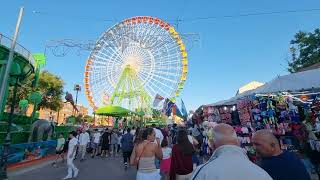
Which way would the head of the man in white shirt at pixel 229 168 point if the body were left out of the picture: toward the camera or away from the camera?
away from the camera

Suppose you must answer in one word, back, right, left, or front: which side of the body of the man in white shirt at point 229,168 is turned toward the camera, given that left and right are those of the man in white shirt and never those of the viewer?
back

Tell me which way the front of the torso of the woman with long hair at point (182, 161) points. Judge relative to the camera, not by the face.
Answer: away from the camera

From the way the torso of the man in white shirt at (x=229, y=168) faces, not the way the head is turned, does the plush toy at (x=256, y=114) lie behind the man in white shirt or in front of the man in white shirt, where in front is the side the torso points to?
in front

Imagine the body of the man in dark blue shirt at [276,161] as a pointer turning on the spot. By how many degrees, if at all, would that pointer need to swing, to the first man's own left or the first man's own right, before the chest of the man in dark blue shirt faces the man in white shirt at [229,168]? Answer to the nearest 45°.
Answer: approximately 90° to the first man's own left

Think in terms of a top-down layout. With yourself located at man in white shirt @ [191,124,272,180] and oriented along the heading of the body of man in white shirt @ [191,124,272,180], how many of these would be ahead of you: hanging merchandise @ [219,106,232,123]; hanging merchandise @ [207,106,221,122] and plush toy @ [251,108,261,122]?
3

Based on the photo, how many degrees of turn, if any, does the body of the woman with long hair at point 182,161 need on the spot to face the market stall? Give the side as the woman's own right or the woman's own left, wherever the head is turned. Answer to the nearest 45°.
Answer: approximately 45° to the woman's own right

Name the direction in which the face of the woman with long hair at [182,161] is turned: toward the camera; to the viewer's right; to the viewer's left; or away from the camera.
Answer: away from the camera
